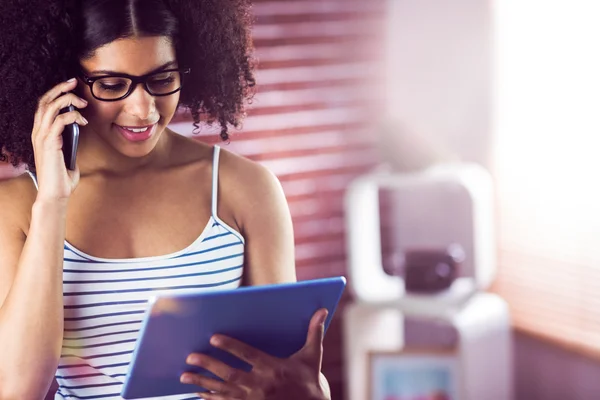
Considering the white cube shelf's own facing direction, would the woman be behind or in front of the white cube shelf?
in front

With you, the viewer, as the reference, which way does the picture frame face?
facing the viewer

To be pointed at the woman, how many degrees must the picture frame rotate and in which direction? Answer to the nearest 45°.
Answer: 0° — it already faces them

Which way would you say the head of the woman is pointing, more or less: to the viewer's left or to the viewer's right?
to the viewer's right

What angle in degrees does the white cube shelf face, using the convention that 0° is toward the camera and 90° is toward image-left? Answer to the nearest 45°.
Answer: approximately 0°

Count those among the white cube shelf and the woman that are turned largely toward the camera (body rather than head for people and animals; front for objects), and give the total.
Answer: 2

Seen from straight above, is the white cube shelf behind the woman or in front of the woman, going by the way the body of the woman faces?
behind

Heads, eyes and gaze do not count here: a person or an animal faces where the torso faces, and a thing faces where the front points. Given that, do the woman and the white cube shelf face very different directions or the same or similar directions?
same or similar directions

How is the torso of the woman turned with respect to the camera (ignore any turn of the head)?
toward the camera
